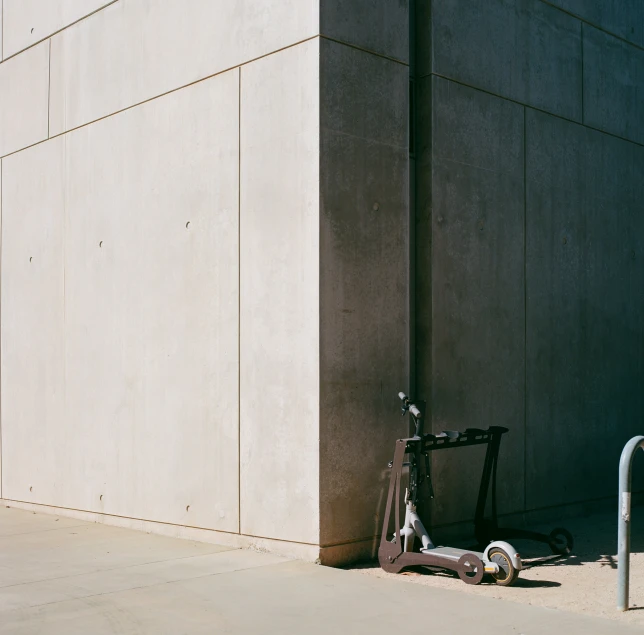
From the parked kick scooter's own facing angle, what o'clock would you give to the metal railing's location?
The metal railing is roughly at 6 o'clock from the parked kick scooter.

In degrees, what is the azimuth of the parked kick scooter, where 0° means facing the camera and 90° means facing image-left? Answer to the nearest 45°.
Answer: approximately 135°
